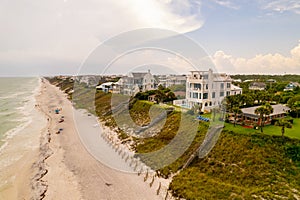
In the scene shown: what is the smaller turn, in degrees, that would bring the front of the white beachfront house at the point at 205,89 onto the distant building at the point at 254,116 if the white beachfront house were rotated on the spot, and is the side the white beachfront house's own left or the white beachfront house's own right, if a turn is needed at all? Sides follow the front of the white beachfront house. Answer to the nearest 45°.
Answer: approximately 90° to the white beachfront house's own left

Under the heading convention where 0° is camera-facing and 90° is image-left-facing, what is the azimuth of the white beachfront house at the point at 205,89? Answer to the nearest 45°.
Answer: approximately 45°

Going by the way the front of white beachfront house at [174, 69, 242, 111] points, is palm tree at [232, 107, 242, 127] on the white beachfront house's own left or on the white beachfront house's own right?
on the white beachfront house's own left
